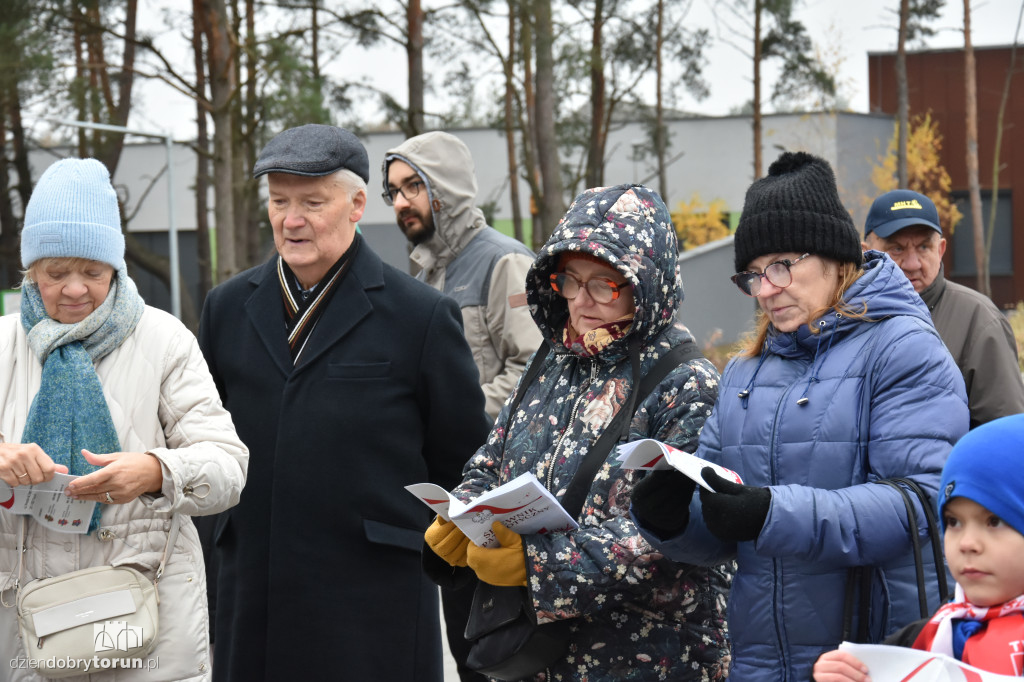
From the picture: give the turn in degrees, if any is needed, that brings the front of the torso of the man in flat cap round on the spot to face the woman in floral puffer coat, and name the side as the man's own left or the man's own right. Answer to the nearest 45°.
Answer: approximately 90° to the man's own left

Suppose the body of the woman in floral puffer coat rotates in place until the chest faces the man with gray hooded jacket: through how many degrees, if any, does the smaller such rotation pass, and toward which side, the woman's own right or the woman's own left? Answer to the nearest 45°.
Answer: approximately 135° to the woman's own right

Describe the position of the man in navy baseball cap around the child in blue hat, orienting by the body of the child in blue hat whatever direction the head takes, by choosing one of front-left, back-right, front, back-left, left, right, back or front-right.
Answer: back-right

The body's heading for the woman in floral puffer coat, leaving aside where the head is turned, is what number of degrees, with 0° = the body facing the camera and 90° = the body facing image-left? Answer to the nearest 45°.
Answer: approximately 45°

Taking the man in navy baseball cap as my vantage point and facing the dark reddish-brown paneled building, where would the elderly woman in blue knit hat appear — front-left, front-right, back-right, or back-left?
back-left
